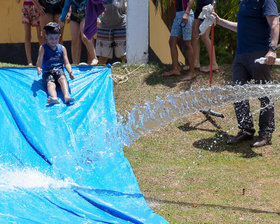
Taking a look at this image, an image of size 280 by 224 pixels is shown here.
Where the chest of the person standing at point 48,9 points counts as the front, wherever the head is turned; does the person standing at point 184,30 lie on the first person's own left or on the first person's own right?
on the first person's own left

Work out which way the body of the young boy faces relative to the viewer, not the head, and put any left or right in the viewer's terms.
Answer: facing the viewer

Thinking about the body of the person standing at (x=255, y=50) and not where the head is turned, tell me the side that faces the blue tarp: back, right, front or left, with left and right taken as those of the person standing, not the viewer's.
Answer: front

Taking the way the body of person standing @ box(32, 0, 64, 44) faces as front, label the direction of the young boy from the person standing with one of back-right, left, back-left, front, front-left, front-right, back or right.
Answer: front

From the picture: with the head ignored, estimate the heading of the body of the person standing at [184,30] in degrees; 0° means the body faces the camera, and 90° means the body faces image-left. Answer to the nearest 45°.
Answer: approximately 45°

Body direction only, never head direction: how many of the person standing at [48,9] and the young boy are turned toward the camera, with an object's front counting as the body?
2

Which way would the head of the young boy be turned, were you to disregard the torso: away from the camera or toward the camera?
toward the camera

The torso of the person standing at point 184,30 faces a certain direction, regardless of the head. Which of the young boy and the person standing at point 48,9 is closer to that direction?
the young boy

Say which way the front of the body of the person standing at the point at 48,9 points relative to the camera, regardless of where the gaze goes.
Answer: toward the camera

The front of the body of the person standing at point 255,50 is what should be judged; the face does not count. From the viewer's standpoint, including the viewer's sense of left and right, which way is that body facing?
facing the viewer and to the left of the viewer

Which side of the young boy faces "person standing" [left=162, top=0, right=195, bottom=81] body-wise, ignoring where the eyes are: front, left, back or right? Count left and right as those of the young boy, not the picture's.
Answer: left

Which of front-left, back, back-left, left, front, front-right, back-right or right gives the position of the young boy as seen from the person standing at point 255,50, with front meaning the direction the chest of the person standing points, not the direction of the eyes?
front-right

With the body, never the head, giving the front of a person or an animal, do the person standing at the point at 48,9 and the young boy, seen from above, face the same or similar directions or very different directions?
same or similar directions
